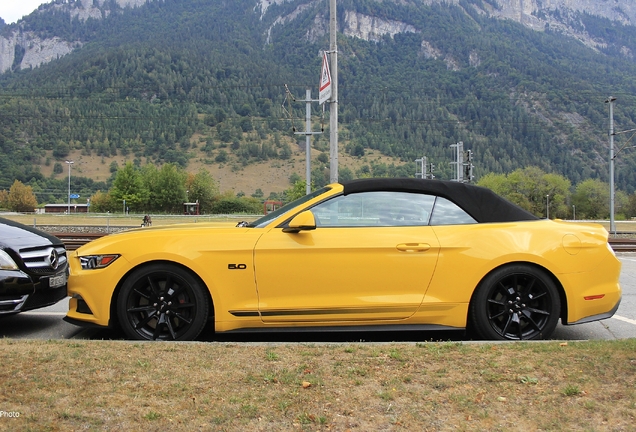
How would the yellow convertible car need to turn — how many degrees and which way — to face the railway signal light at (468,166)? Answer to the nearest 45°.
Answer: approximately 90° to its right

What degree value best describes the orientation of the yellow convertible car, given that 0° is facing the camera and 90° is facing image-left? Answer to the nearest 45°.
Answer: approximately 90°

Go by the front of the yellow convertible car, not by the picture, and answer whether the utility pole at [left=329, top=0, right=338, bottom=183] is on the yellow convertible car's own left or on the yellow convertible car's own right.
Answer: on the yellow convertible car's own right

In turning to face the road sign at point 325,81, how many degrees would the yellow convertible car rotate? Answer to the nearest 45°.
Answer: approximately 90° to its right
